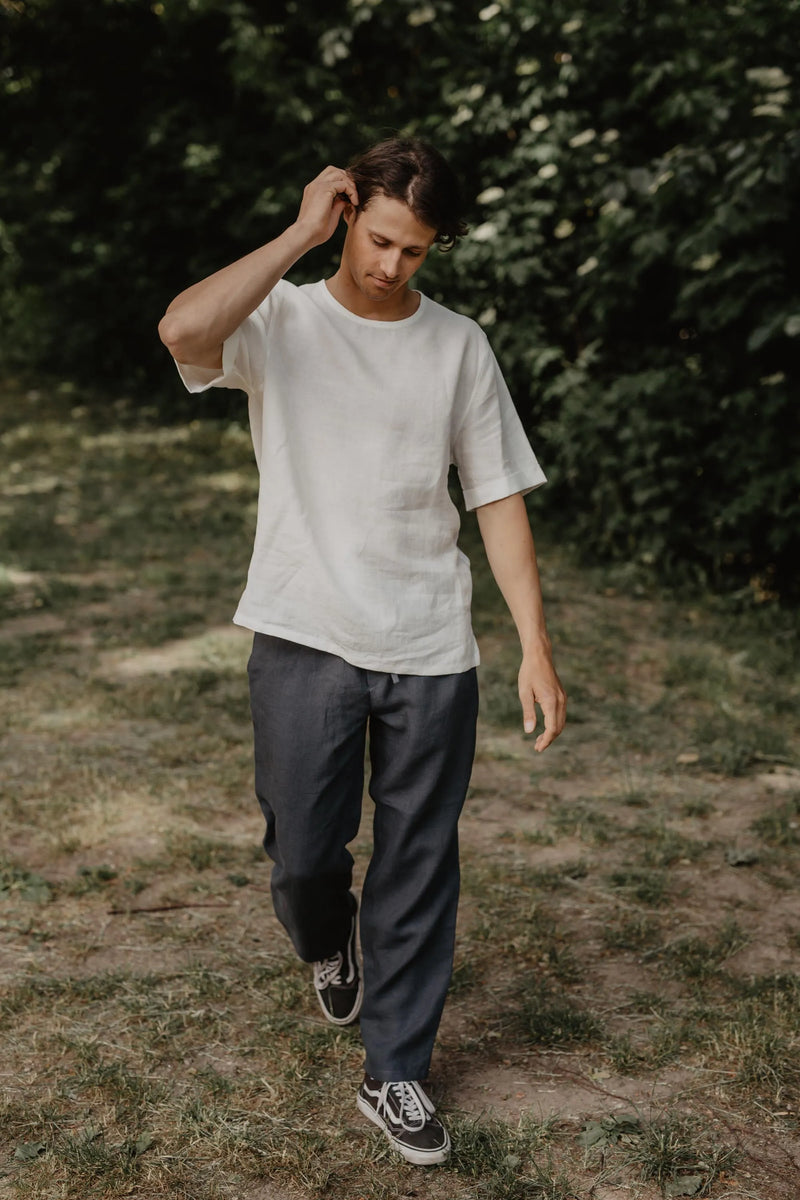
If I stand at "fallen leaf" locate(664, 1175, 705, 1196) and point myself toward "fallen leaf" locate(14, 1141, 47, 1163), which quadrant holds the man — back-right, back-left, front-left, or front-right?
front-right

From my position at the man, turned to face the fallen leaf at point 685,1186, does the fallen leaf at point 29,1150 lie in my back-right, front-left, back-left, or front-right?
back-right

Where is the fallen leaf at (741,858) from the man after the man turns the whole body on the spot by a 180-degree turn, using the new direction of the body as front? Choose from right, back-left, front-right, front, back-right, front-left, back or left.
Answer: front-right

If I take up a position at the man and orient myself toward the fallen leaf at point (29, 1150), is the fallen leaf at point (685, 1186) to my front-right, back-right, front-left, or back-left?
back-left

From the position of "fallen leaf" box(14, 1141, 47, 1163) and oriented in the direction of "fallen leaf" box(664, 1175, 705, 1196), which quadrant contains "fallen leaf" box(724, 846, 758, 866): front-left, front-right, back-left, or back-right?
front-left

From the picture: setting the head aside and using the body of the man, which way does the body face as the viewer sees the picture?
toward the camera
